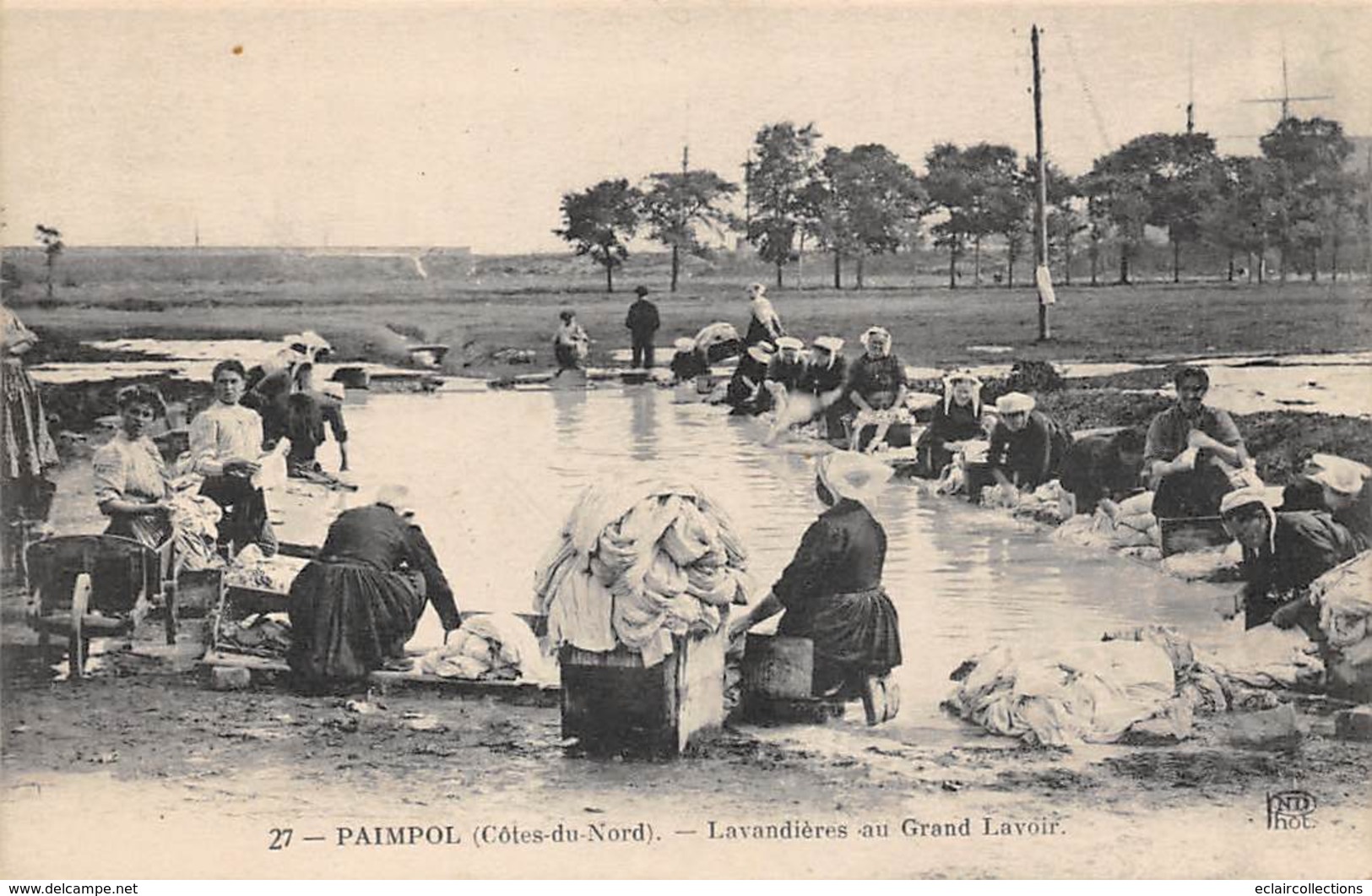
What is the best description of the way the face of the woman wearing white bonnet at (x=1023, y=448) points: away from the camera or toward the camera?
toward the camera

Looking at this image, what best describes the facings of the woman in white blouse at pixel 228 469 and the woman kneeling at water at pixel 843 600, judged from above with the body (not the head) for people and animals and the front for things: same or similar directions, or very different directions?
very different directions

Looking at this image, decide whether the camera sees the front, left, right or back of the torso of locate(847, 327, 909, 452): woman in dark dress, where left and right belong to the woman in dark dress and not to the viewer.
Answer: front

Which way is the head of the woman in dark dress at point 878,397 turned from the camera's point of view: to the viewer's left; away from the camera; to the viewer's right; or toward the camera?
toward the camera

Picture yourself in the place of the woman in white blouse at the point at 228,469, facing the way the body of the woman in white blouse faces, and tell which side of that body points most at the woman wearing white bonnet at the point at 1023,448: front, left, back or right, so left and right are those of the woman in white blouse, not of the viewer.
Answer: left

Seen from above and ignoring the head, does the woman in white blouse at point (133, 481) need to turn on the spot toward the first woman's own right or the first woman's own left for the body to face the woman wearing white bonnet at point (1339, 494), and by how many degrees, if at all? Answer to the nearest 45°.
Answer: approximately 45° to the first woman's own left

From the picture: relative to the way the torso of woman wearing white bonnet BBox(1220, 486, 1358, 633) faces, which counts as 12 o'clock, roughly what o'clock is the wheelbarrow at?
The wheelbarrow is roughly at 1 o'clock from the woman wearing white bonnet.

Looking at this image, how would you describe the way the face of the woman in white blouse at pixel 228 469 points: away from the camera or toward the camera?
toward the camera

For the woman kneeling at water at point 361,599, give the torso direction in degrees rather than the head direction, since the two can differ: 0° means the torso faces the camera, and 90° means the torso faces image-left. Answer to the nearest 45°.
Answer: approximately 225°

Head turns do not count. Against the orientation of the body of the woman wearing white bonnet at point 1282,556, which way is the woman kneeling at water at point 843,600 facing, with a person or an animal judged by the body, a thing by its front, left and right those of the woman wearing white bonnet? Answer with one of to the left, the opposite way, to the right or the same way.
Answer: to the right

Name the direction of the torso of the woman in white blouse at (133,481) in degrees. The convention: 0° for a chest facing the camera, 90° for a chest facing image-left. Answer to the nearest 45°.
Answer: approximately 315°

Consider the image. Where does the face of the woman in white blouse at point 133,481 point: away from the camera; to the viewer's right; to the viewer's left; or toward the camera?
toward the camera

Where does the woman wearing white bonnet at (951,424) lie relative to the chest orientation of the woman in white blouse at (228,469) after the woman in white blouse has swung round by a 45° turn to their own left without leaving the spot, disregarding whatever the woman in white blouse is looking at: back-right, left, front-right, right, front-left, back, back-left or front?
front-left

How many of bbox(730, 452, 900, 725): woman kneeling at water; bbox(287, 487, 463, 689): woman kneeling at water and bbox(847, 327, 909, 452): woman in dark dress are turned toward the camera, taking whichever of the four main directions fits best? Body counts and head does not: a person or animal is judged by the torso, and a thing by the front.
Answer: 1

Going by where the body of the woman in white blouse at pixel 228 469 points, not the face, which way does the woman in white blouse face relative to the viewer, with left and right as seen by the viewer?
facing the viewer
